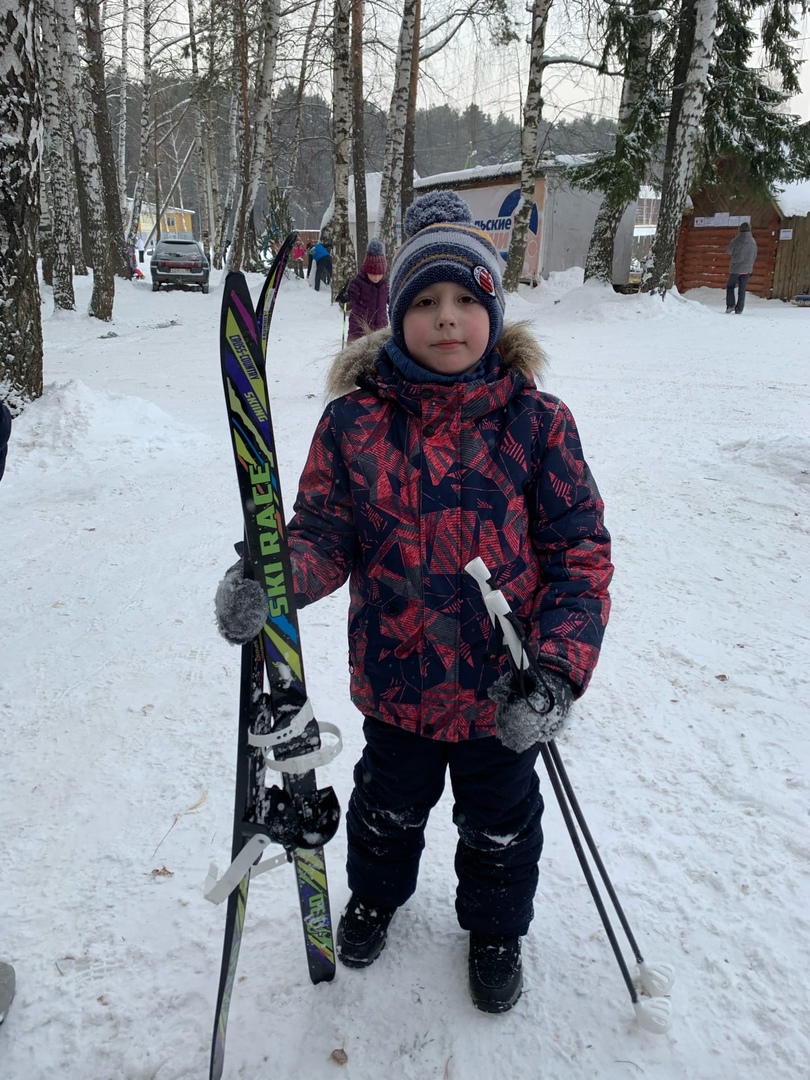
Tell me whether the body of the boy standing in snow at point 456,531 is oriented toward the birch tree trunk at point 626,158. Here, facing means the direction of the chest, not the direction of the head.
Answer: no

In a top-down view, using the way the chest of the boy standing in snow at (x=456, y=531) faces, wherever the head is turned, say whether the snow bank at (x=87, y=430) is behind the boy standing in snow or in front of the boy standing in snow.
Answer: behind

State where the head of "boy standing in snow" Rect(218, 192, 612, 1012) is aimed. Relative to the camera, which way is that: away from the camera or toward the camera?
toward the camera

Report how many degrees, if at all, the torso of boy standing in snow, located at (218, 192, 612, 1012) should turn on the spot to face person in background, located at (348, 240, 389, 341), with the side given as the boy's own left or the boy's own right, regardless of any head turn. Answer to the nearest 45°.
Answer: approximately 180°

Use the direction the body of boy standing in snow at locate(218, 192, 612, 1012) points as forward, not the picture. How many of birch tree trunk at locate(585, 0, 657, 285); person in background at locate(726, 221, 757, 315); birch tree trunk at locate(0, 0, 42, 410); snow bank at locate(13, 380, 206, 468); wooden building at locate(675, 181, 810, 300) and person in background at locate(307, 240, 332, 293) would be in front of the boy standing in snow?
0

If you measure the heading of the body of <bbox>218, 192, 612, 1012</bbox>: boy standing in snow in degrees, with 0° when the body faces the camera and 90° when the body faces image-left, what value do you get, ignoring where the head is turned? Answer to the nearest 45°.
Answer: approximately 0°

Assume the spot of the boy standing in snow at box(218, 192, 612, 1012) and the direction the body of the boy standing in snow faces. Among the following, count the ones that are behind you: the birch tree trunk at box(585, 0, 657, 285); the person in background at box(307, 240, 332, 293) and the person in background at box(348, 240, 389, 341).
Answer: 3

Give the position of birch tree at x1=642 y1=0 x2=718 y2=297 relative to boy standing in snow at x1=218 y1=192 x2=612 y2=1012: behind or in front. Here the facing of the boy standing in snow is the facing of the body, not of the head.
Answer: behind

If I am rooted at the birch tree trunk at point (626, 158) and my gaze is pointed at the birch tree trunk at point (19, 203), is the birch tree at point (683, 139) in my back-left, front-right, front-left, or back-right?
front-left

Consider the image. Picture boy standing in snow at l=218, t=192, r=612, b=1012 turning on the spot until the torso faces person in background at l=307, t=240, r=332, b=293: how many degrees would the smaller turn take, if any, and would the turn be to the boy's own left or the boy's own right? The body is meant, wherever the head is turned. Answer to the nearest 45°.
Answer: approximately 180°

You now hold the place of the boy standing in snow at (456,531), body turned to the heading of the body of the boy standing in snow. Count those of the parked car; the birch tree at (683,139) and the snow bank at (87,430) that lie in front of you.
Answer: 0

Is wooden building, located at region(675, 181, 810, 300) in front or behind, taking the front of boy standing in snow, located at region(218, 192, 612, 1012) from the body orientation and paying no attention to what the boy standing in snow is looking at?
behind

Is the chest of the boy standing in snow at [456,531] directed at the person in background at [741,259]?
no
